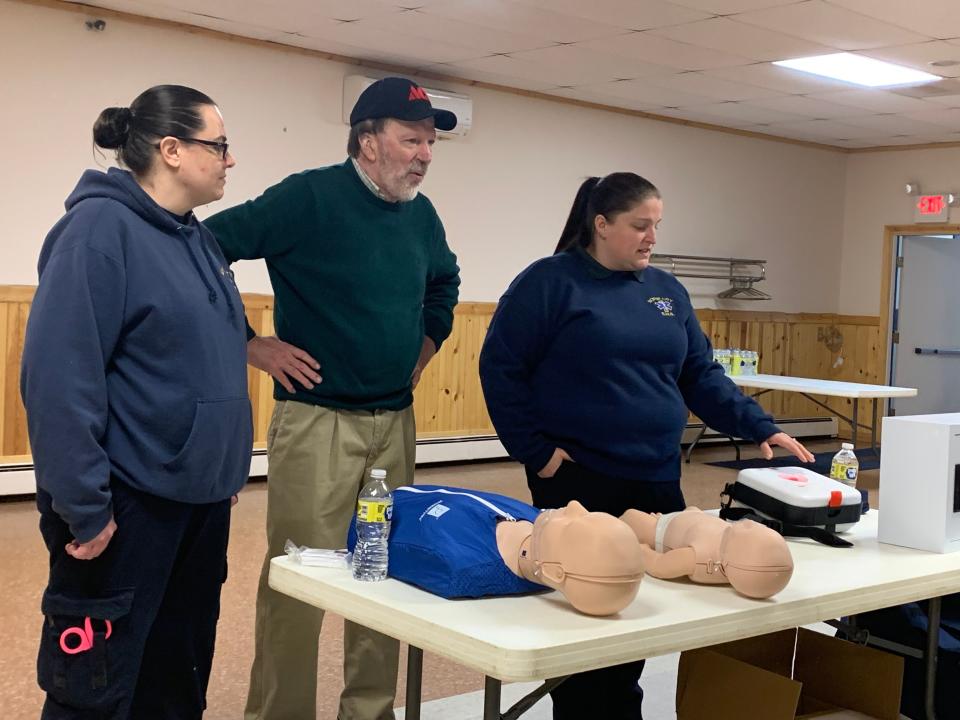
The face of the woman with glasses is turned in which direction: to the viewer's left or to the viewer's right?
to the viewer's right

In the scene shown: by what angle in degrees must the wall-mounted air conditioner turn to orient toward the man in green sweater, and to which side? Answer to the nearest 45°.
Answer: approximately 45° to its right

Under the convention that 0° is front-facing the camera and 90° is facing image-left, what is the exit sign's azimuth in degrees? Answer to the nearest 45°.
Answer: approximately 0°

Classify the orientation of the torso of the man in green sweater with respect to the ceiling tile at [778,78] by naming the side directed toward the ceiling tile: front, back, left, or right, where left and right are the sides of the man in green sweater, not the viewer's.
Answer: left

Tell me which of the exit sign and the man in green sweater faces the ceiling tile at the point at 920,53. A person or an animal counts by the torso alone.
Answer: the exit sign

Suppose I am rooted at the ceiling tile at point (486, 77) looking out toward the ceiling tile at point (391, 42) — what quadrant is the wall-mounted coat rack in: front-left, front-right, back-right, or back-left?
back-left

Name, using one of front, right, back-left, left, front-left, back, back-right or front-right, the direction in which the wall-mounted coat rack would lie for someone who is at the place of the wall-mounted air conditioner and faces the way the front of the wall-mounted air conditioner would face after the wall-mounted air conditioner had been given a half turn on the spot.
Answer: right
